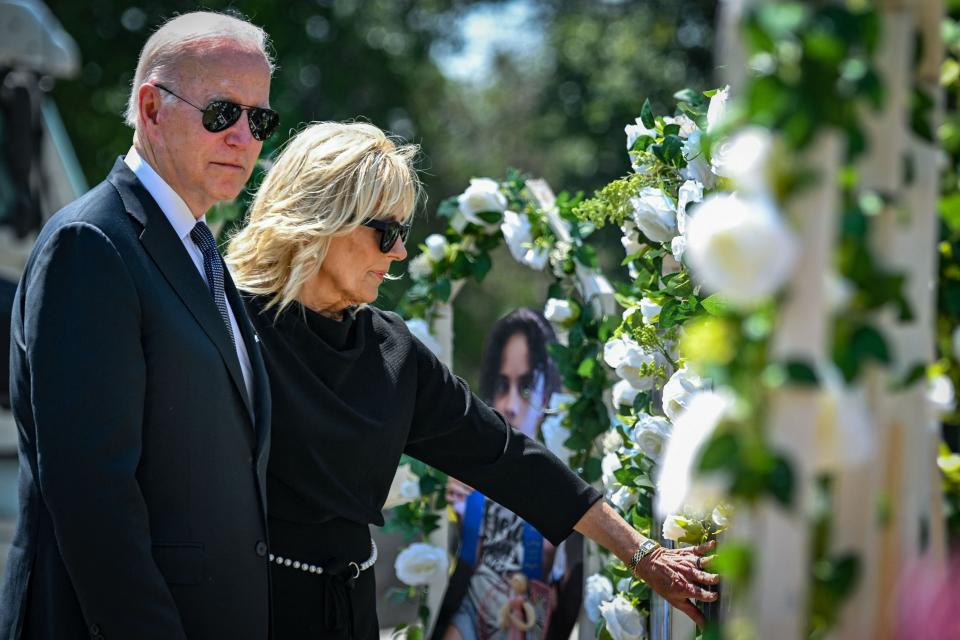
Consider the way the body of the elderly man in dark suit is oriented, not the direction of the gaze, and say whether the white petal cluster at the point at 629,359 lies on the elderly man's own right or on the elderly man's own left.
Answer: on the elderly man's own left

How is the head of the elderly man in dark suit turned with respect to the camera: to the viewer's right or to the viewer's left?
to the viewer's right

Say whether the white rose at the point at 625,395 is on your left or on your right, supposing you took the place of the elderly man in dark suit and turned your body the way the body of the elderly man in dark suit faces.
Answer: on your left

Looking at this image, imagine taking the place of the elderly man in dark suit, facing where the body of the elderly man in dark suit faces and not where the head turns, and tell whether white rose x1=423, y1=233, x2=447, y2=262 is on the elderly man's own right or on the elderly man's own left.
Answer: on the elderly man's own left

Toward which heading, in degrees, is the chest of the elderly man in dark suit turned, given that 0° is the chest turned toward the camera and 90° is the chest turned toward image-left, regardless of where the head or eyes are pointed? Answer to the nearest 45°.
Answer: approximately 315°

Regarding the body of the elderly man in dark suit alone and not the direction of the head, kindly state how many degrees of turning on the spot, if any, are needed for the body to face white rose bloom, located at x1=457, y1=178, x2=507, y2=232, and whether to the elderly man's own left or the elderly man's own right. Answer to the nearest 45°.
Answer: approximately 90° to the elderly man's own left
